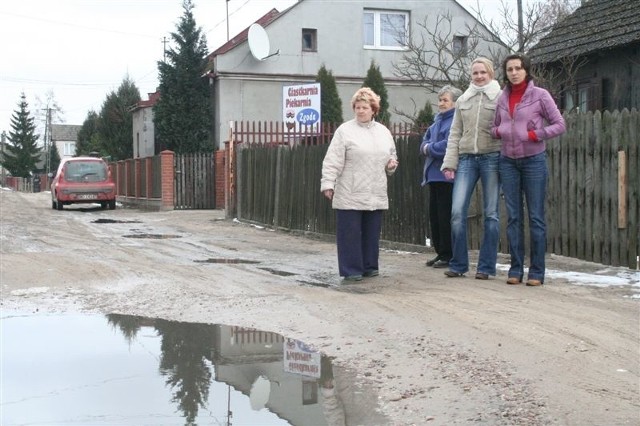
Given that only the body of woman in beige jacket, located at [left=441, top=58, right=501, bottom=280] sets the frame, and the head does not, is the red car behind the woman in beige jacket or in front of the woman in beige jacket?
behind

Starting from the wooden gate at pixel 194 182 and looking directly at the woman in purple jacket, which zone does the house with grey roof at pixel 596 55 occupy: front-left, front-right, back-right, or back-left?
front-left

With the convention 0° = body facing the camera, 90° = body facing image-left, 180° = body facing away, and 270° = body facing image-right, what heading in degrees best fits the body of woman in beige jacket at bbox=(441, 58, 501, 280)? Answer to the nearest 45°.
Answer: approximately 0°

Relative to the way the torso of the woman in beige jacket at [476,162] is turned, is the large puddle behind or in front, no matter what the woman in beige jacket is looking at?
in front

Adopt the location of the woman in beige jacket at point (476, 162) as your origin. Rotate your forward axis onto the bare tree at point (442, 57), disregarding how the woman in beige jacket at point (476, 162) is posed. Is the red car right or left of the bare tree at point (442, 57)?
left

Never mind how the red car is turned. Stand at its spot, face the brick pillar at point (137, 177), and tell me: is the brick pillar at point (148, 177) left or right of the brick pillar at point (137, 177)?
right
